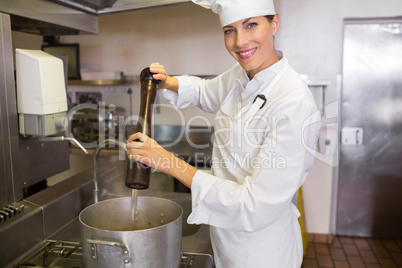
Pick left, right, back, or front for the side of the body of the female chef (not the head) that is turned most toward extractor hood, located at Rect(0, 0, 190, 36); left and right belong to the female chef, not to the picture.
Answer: right

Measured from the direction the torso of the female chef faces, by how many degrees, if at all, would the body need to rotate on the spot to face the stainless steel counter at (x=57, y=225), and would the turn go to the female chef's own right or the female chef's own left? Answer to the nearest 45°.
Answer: approximately 45° to the female chef's own right

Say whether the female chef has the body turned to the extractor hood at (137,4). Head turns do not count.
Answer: no

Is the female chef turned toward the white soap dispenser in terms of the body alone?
no

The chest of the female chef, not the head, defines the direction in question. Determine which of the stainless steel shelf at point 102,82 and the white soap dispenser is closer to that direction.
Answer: the white soap dispenser

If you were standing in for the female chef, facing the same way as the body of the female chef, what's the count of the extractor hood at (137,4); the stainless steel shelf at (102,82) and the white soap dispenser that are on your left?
0

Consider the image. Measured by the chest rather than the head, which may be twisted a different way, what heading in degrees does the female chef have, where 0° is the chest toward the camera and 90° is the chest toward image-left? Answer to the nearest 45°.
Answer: approximately 45°

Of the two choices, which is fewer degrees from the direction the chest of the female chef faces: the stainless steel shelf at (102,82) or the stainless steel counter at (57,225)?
the stainless steel counter
